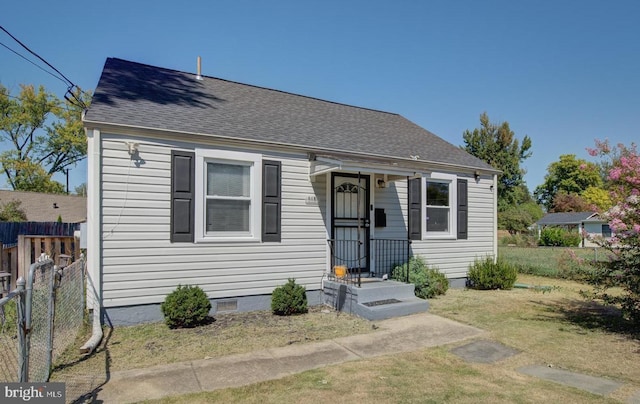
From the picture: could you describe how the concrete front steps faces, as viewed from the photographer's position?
facing the viewer and to the right of the viewer

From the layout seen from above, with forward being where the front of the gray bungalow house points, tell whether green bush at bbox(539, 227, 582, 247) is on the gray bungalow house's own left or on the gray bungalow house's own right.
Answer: on the gray bungalow house's own left

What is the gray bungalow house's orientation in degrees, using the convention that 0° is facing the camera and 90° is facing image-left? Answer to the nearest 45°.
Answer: approximately 315°

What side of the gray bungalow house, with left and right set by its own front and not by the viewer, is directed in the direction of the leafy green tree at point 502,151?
left

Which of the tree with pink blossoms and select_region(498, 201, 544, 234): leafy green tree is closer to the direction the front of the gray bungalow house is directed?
the tree with pink blossoms

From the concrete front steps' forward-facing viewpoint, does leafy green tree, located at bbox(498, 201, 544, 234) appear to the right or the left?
on its left
